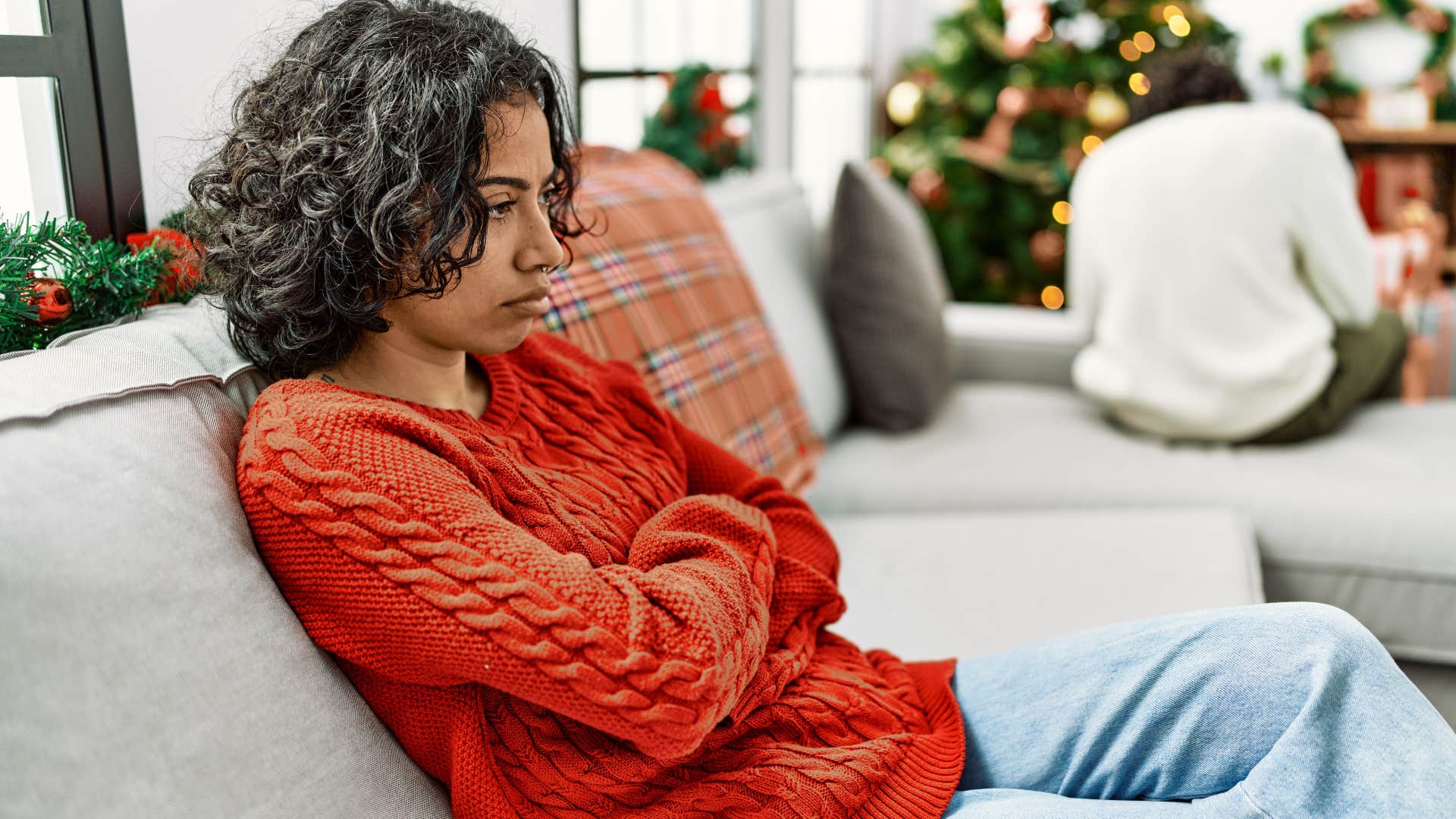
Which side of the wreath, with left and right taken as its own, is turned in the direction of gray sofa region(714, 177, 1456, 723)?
front

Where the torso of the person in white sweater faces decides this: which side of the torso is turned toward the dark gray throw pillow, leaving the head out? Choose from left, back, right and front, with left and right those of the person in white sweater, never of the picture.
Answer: left

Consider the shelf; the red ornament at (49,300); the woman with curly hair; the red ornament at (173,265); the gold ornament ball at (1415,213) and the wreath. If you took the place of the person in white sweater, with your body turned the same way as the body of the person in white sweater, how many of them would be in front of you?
3

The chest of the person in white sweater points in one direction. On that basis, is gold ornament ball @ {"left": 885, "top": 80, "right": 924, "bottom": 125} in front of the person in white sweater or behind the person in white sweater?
in front

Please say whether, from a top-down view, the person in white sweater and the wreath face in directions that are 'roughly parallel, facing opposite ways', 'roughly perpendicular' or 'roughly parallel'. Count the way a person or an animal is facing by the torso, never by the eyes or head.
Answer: roughly parallel, facing opposite ways

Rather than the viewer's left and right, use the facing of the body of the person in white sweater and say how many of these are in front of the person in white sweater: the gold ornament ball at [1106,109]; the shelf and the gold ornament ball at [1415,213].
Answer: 3

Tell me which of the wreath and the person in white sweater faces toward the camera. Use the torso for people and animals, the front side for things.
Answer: the wreath

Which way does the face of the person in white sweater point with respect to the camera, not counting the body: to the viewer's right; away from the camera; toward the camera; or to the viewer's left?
away from the camera

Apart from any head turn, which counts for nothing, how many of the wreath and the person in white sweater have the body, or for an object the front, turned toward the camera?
1

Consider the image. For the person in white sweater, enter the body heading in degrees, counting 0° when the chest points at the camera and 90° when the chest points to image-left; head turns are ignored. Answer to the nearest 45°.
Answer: approximately 180°

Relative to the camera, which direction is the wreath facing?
toward the camera

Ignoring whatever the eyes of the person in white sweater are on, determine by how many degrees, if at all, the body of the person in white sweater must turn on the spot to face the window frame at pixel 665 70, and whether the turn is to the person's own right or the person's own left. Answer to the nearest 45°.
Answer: approximately 90° to the person's own left

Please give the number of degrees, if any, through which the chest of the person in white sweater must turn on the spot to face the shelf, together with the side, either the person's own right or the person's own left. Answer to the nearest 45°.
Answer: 0° — they already face it

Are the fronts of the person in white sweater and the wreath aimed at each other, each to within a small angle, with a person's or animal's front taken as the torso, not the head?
yes

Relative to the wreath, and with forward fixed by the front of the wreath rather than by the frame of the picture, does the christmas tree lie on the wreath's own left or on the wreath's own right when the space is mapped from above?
on the wreath's own right
